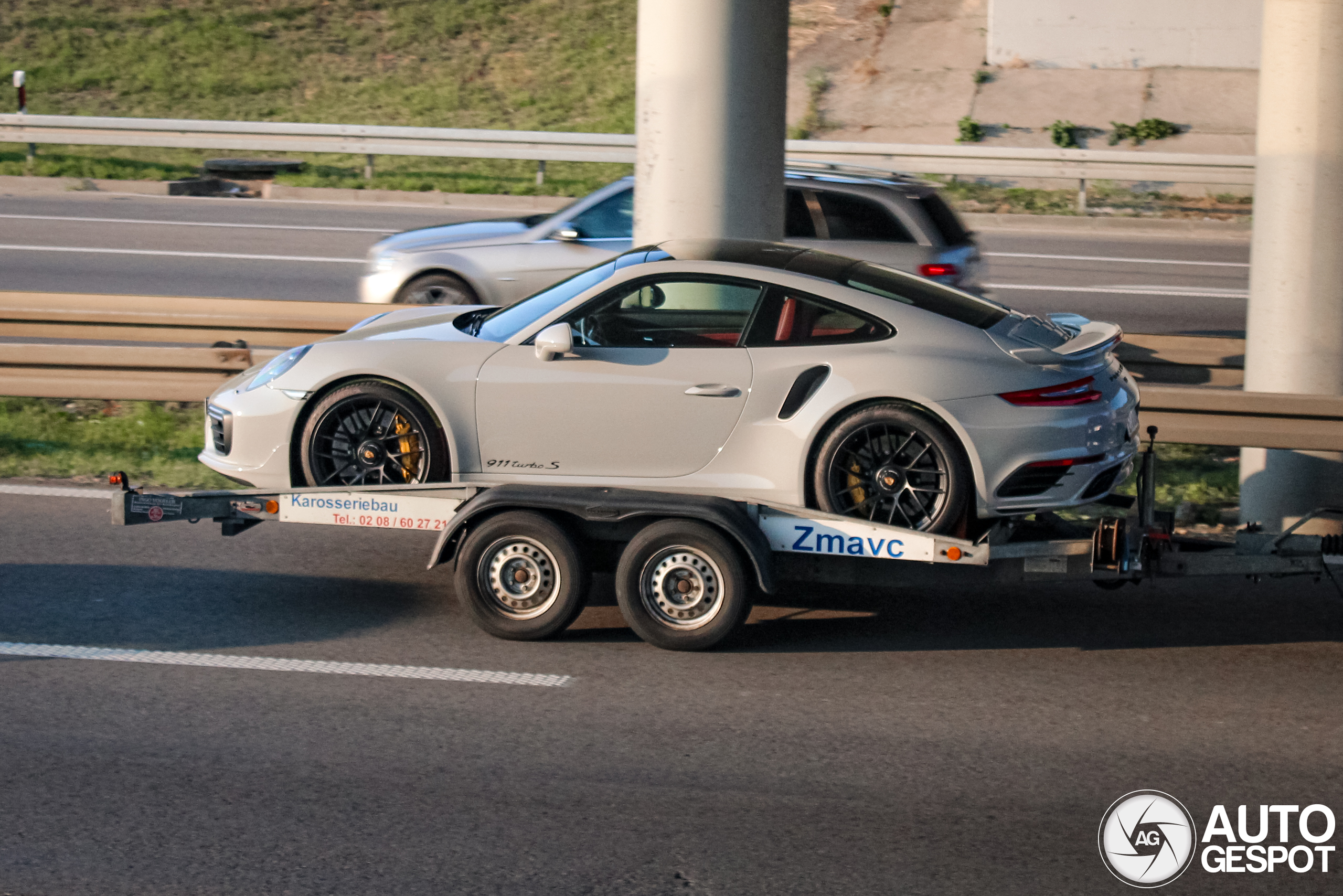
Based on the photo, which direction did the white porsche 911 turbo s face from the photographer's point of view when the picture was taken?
facing to the left of the viewer

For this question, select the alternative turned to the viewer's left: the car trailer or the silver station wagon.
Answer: the silver station wagon

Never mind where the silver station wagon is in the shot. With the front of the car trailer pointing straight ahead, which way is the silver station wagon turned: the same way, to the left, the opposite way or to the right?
the opposite way

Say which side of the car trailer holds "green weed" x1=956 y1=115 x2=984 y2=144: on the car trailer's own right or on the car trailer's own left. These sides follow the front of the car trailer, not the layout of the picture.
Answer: on the car trailer's own left

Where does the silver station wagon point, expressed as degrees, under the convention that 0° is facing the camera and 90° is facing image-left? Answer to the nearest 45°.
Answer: approximately 90°

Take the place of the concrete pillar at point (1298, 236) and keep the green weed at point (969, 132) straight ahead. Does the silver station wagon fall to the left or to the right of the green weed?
left

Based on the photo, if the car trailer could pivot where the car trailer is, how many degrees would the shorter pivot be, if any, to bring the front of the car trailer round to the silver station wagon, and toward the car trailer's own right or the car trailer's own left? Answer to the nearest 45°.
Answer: approximately 90° to the car trailer's own left

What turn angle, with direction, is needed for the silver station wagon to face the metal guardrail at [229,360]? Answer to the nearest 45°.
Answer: approximately 45° to its left

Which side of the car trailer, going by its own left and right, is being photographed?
right
